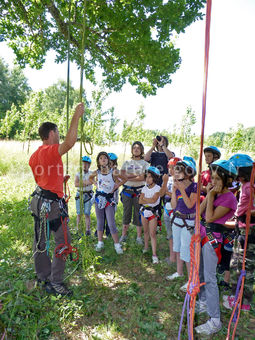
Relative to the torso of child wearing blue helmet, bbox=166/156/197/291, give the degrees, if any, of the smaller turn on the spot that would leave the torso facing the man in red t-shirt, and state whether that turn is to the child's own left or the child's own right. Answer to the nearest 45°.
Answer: approximately 45° to the child's own right

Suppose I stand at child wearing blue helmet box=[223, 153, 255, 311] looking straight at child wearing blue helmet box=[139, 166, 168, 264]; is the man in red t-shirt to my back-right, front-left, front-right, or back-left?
front-left

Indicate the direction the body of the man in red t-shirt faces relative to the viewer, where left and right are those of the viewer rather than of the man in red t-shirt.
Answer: facing away from the viewer and to the right of the viewer

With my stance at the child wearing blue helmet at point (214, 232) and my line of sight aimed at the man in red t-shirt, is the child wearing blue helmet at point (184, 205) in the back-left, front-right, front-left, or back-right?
front-right

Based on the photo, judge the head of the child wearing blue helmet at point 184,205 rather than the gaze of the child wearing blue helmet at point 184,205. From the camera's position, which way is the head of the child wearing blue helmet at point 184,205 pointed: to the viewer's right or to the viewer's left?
to the viewer's left

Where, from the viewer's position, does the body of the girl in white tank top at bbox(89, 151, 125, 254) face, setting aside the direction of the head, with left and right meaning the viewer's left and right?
facing the viewer

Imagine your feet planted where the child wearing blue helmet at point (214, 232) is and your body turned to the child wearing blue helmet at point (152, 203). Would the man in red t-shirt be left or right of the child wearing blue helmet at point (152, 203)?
left

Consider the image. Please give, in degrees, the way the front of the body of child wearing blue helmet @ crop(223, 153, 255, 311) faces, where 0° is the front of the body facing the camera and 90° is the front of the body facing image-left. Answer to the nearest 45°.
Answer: approximately 90°

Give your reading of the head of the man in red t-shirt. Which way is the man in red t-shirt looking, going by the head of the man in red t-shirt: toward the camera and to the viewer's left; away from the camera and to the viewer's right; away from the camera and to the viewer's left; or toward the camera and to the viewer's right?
away from the camera and to the viewer's right
